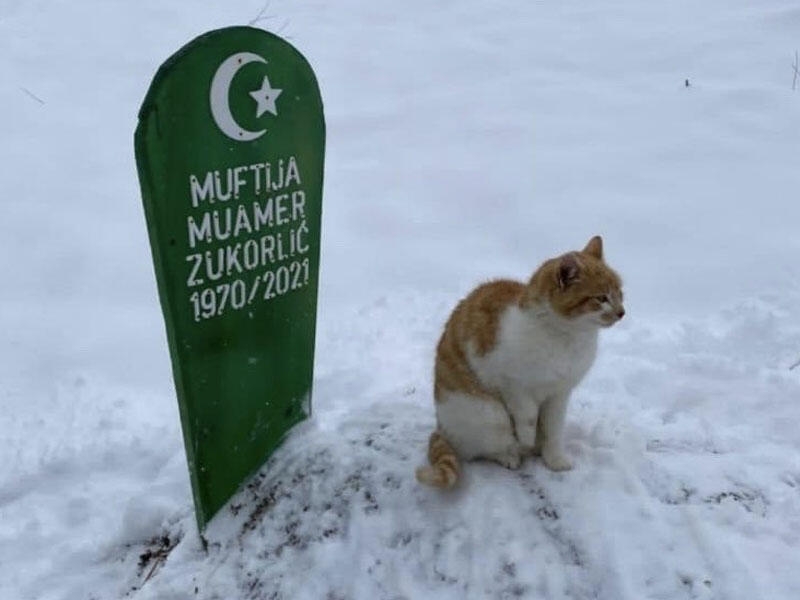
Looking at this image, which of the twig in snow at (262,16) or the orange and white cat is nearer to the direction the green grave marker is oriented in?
the orange and white cat

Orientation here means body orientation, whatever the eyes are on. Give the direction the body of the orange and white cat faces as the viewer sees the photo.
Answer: to the viewer's right

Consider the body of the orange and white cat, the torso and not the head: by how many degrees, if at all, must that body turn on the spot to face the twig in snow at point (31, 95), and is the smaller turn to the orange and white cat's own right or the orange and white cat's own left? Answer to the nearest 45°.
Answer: approximately 135° to the orange and white cat's own left

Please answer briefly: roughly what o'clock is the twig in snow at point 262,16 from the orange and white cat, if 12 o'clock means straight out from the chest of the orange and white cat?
The twig in snow is roughly at 8 o'clock from the orange and white cat.

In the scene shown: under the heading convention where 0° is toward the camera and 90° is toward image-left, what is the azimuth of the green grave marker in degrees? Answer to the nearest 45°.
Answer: approximately 315°

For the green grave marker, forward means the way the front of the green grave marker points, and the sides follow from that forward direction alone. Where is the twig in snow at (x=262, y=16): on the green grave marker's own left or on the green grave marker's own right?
on the green grave marker's own left

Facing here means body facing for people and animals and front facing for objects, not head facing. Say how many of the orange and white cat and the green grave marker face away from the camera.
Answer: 0
